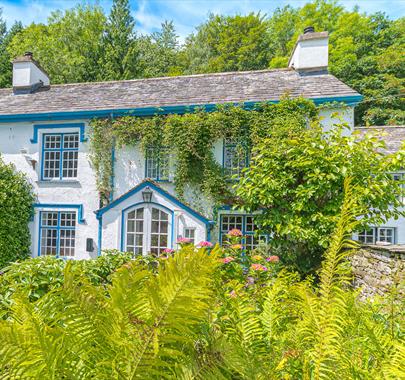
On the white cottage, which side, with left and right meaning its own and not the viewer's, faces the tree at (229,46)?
back

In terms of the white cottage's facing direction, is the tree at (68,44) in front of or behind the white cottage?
behind

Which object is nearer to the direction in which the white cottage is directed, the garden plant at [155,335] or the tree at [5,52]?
the garden plant

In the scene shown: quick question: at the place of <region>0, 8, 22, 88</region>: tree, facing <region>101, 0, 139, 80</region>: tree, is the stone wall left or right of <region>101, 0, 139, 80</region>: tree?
right

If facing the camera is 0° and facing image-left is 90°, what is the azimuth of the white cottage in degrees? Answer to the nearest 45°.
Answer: approximately 0°

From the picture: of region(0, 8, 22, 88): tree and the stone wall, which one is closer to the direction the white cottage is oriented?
the stone wall

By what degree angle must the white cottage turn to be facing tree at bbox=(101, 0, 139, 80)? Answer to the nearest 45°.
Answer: approximately 180°

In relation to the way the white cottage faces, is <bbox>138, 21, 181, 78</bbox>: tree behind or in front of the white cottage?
behind

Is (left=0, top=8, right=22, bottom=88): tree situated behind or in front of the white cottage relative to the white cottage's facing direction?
behind
